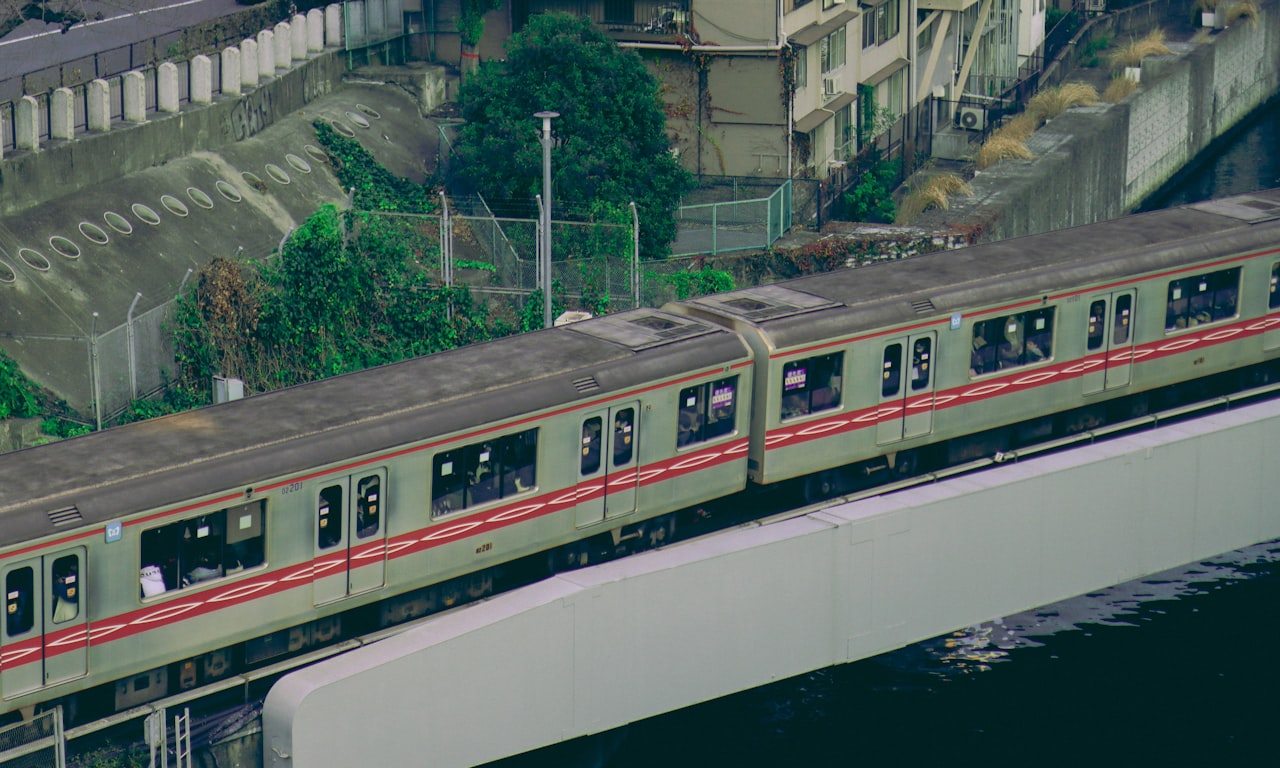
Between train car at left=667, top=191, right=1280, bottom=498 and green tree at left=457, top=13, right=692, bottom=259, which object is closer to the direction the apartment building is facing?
the train car

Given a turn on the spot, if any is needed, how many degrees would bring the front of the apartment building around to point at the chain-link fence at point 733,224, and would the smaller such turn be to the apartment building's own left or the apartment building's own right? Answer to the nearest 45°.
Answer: approximately 45° to the apartment building's own right

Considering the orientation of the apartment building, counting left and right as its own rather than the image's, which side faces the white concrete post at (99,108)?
right

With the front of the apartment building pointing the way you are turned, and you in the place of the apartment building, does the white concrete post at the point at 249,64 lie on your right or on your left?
on your right

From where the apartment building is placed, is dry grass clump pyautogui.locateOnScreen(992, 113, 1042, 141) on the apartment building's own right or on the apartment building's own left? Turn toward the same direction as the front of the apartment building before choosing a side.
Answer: on the apartment building's own left

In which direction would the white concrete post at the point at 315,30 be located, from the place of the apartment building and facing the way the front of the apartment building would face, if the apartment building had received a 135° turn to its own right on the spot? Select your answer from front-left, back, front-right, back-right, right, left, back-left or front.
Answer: front

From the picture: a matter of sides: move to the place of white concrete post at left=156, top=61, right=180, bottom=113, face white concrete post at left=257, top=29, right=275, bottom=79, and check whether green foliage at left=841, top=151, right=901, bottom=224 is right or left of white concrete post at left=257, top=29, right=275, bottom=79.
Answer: right

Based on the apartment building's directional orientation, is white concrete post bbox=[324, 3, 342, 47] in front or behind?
behind

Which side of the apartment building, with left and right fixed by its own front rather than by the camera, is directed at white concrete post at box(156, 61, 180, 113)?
right
